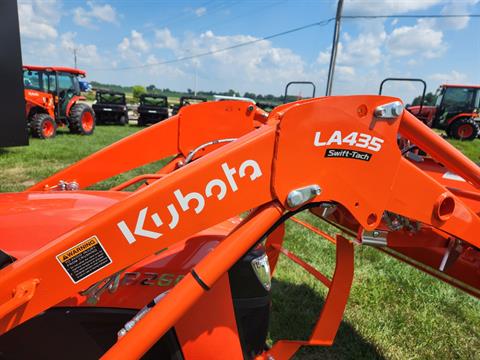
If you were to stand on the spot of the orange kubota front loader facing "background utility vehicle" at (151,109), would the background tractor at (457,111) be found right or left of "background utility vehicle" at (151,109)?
right

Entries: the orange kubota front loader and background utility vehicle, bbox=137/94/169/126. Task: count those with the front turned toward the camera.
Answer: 1

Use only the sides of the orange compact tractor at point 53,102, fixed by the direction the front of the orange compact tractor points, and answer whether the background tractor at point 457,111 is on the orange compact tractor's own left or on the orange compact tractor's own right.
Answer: on the orange compact tractor's own left

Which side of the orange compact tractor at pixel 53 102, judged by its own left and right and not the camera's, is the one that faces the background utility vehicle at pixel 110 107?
back

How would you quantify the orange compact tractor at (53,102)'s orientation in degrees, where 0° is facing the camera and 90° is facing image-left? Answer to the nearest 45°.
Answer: approximately 45°

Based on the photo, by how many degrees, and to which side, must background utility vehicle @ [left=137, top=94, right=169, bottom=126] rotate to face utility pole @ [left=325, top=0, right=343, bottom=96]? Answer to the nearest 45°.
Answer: approximately 45° to its left

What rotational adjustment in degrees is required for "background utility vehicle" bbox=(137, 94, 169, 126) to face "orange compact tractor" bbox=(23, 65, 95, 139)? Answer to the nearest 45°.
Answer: approximately 45° to its right

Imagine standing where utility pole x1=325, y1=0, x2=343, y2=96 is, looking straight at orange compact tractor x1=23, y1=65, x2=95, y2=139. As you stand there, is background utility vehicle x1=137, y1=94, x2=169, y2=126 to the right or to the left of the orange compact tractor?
right
